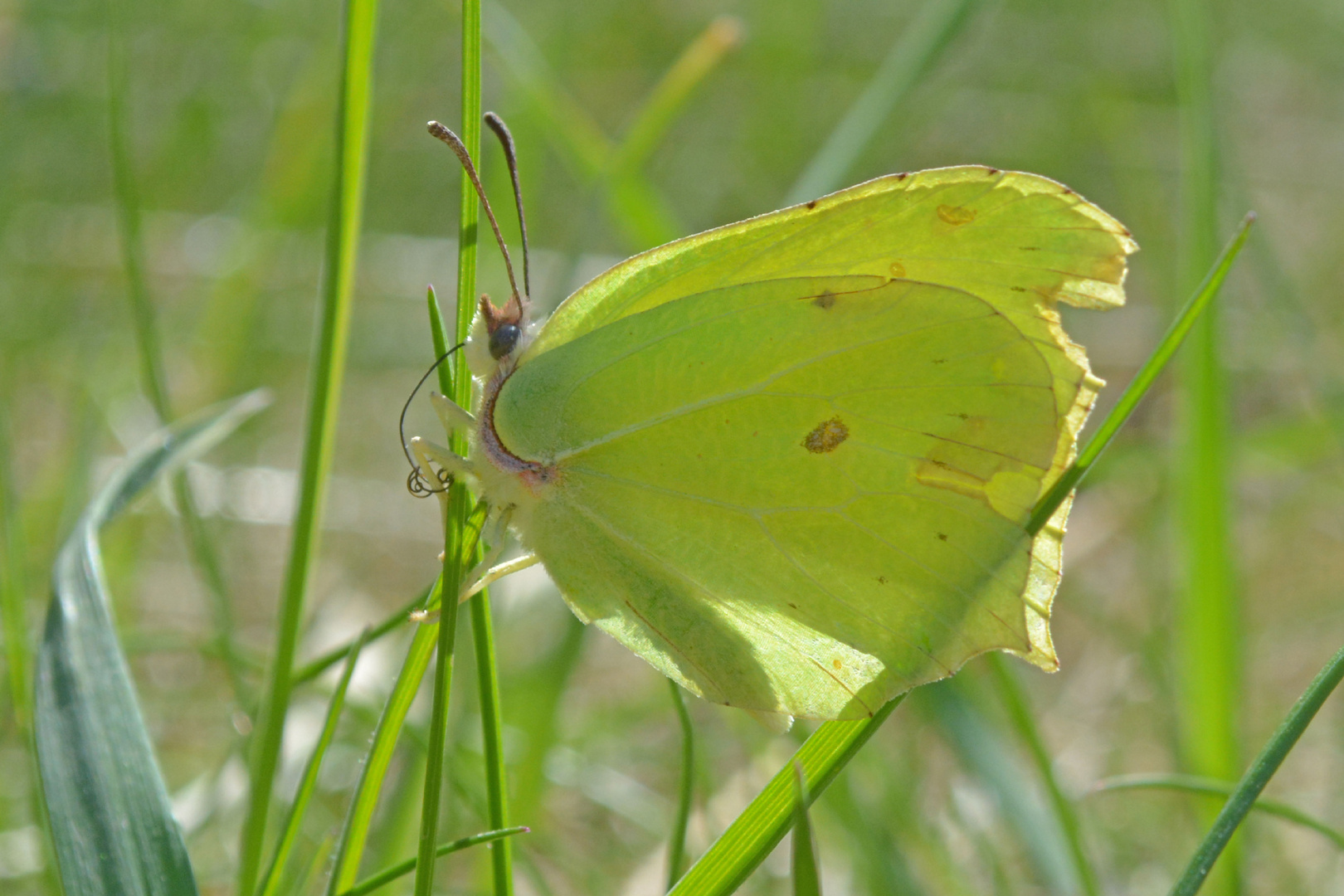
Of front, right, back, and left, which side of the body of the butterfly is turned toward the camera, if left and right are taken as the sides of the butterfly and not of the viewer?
left

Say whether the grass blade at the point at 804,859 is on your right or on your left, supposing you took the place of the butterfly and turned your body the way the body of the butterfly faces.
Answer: on your left

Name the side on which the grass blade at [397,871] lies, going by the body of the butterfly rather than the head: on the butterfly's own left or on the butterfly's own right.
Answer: on the butterfly's own left
